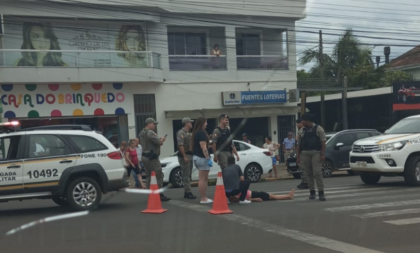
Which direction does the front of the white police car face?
to the viewer's left

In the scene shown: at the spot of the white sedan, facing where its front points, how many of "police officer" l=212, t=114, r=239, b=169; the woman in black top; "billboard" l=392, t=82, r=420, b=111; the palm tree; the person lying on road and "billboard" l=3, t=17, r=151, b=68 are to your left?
3

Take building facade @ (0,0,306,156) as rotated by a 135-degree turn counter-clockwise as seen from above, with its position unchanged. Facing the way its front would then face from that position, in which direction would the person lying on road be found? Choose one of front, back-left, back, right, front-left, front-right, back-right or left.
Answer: back-right

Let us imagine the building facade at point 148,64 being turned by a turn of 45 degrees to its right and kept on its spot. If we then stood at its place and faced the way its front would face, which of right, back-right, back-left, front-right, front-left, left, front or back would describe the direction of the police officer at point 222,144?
front-left

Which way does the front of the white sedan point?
to the viewer's left

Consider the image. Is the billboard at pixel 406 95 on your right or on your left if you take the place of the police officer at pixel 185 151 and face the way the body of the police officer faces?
on your left
